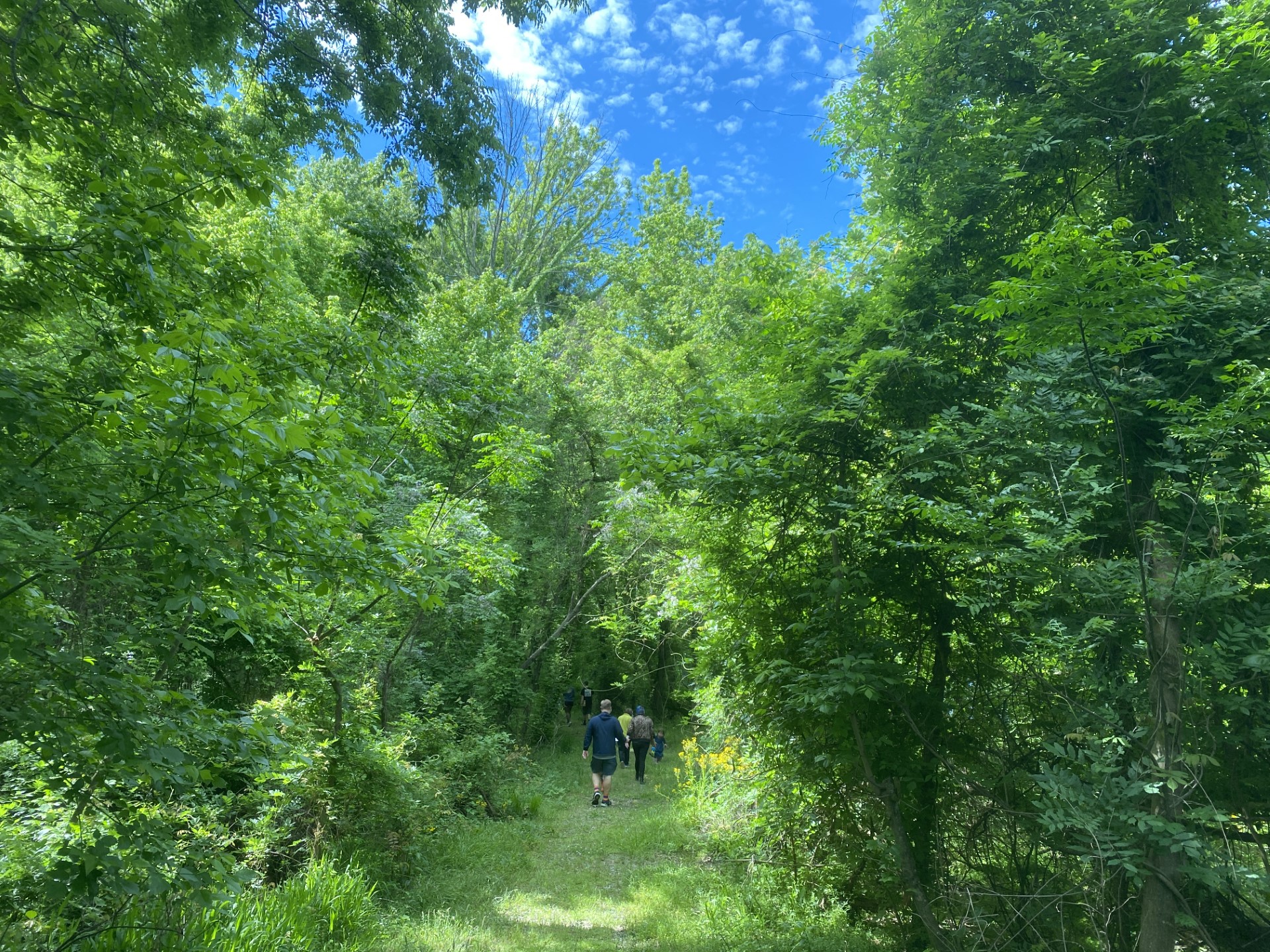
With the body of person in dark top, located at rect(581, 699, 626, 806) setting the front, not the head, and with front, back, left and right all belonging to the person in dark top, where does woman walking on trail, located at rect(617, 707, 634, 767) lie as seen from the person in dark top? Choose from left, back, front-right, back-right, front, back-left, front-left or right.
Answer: front

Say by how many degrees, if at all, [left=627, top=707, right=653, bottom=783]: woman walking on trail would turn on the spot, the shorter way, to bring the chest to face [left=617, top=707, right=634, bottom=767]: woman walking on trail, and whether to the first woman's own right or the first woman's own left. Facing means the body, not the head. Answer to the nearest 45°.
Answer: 0° — they already face them

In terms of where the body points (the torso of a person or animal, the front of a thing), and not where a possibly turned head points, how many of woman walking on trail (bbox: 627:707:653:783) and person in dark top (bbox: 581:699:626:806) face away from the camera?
2

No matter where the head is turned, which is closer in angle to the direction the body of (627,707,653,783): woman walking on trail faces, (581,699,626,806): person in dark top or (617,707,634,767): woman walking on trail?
the woman walking on trail

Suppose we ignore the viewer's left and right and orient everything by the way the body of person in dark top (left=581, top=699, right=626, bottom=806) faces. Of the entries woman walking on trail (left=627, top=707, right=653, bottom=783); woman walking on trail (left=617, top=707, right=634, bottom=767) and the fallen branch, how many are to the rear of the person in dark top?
0

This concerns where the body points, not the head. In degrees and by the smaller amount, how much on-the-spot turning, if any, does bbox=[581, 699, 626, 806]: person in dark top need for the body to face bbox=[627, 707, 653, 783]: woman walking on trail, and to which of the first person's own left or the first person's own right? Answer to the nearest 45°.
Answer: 0° — they already face them

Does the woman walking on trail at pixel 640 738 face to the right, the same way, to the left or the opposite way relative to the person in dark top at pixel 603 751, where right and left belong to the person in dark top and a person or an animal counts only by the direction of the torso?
the same way

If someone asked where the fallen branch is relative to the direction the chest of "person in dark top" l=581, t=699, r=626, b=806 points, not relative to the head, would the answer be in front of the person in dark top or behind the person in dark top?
in front

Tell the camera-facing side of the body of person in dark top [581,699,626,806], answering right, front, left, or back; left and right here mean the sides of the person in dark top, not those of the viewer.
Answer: back

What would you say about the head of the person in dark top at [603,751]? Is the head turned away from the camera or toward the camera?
away from the camera

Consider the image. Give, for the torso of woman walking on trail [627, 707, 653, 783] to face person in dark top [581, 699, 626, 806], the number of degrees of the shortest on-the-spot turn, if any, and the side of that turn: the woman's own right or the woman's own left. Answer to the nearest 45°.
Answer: approximately 180°

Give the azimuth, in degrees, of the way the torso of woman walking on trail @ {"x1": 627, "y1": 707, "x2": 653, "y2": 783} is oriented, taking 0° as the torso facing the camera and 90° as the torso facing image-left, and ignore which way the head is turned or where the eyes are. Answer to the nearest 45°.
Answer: approximately 180°
